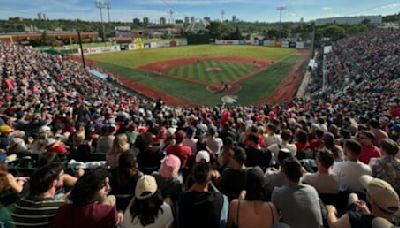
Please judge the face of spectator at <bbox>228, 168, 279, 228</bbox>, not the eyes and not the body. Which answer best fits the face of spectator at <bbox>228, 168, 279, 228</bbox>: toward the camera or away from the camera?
away from the camera

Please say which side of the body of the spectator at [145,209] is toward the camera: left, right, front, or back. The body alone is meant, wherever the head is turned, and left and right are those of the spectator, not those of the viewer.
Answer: back

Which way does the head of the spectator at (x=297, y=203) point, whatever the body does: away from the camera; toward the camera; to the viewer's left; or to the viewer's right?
away from the camera

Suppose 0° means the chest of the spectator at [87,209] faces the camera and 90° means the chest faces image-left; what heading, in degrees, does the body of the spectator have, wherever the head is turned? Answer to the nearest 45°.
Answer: approximately 225°

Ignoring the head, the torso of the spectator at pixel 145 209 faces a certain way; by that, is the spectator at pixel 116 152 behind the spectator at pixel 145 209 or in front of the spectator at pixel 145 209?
in front

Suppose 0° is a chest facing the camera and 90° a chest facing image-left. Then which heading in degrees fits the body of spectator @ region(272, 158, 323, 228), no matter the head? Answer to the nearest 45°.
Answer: approximately 180°

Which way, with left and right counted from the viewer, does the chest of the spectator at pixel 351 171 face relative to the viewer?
facing away from the viewer

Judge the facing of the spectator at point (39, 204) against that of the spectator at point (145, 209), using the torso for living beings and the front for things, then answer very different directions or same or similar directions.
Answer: same or similar directions

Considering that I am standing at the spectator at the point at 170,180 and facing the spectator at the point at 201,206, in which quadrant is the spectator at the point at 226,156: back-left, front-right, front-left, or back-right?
back-left

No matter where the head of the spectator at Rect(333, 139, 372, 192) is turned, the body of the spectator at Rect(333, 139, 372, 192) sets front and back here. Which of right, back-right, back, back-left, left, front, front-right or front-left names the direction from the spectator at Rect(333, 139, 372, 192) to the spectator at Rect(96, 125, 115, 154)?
left

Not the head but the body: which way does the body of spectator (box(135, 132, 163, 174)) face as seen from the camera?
away from the camera

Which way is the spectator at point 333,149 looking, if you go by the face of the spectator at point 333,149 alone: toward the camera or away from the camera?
away from the camera

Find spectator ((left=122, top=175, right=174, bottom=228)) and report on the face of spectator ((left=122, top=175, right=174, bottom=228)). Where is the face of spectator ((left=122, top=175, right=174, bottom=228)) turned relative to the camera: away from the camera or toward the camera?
away from the camera

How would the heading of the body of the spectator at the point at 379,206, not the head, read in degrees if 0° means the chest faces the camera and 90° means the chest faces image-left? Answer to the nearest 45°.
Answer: approximately 135°

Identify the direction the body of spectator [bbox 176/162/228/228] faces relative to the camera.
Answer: away from the camera

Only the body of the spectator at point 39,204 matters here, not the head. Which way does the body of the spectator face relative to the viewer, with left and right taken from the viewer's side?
facing away from the viewer and to the right of the viewer

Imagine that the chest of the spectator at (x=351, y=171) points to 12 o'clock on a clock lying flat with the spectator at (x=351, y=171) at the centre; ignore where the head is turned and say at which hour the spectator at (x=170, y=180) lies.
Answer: the spectator at (x=170, y=180) is roughly at 8 o'clock from the spectator at (x=351, y=171).

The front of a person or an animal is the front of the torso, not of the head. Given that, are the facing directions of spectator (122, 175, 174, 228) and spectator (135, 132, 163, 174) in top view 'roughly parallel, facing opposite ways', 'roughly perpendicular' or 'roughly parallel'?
roughly parallel

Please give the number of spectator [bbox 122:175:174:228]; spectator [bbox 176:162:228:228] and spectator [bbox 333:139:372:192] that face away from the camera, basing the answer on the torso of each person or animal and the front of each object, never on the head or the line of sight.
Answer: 3
